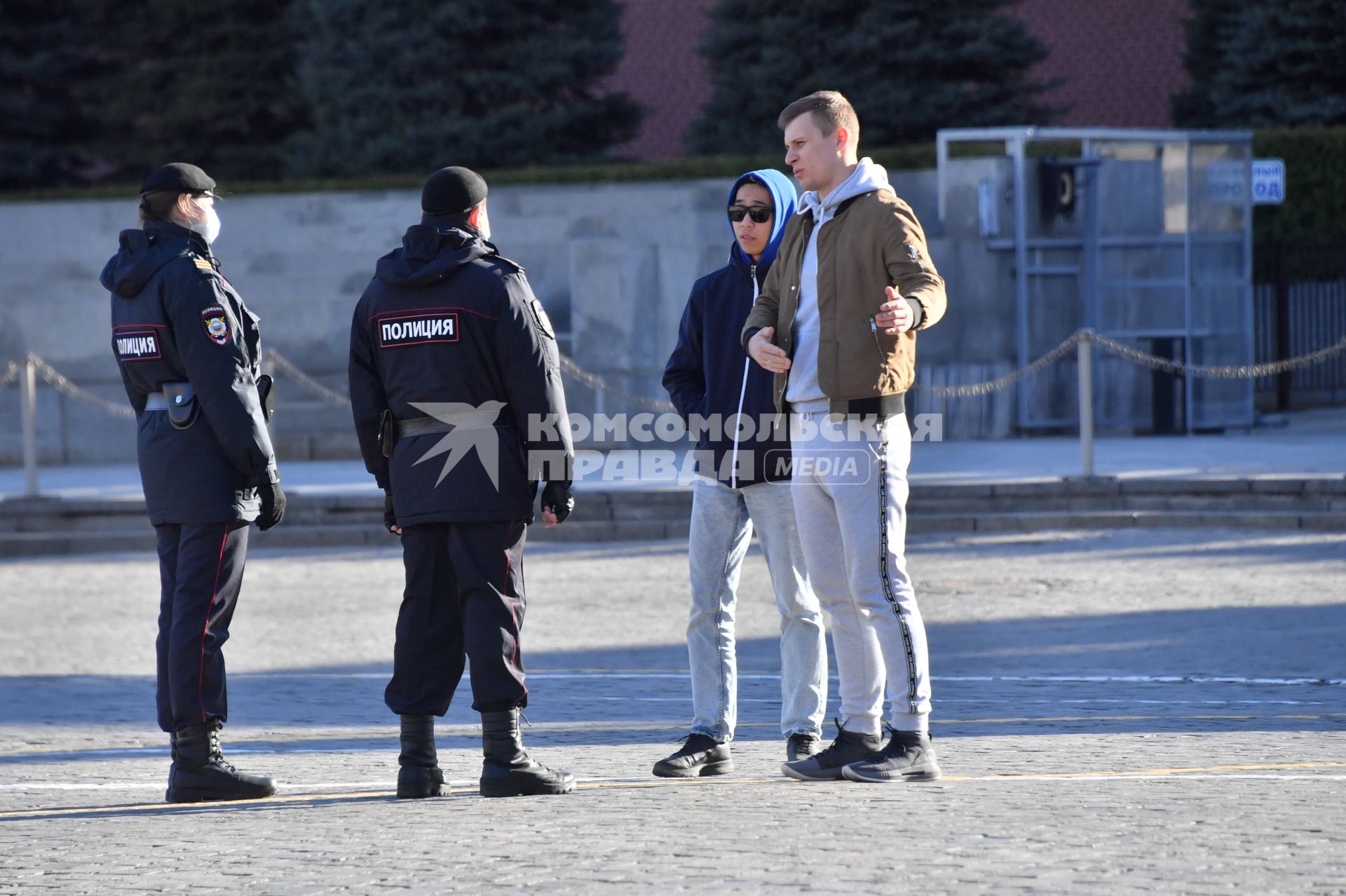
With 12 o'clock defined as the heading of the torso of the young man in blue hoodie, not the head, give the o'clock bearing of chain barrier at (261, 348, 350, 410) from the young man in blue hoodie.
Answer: The chain barrier is roughly at 4 o'clock from the young man in blue hoodie.

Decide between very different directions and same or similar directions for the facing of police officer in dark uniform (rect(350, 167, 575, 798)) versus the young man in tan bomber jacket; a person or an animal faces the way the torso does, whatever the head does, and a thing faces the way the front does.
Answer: very different directions

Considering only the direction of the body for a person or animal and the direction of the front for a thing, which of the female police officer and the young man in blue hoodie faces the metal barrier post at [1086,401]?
the female police officer

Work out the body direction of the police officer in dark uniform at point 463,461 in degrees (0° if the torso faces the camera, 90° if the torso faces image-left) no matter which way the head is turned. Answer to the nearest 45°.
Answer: approximately 225°

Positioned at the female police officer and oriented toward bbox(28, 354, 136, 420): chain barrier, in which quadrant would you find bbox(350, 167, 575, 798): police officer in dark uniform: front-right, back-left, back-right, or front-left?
back-right

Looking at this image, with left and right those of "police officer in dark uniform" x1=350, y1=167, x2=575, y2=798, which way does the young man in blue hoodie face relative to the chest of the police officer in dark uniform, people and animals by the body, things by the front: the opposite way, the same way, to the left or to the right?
the opposite way

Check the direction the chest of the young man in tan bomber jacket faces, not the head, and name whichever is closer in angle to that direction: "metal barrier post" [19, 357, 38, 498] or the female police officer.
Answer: the female police officer

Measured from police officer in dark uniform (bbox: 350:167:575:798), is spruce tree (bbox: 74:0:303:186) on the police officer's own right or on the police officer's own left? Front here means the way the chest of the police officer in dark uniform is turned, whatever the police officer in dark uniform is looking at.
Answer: on the police officer's own left

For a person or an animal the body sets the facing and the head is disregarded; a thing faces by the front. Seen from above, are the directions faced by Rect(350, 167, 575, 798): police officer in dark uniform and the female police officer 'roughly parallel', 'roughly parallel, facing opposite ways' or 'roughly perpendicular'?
roughly parallel

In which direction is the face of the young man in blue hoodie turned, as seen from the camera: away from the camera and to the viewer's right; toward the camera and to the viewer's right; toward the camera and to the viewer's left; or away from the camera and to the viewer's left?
toward the camera and to the viewer's left

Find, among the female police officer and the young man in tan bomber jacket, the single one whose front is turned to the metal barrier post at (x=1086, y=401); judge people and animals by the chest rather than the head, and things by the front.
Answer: the female police officer

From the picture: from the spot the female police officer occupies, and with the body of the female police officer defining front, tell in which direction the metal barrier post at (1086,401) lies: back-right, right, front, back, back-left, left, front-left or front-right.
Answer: front

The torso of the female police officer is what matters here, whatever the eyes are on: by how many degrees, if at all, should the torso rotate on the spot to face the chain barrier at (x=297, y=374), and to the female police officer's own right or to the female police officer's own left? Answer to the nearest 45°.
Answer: approximately 45° to the female police officer's own left

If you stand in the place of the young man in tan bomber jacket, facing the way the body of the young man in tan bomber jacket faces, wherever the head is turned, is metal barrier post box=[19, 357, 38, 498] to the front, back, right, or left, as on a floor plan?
right

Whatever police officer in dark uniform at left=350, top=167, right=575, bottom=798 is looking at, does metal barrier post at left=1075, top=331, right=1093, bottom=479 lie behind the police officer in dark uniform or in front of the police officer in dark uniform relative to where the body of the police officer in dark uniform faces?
in front

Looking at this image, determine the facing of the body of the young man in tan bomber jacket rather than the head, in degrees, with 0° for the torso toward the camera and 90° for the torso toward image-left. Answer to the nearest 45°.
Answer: approximately 45°

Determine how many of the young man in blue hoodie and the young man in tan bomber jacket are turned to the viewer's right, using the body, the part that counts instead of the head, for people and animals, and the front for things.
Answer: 0

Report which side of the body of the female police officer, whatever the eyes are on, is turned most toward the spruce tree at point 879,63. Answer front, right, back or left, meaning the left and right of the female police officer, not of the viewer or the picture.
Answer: front

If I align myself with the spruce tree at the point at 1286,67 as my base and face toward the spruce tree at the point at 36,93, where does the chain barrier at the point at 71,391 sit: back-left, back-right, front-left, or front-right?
front-left

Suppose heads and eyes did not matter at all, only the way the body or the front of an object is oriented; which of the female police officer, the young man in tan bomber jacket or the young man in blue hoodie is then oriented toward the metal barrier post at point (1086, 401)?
the female police officer
